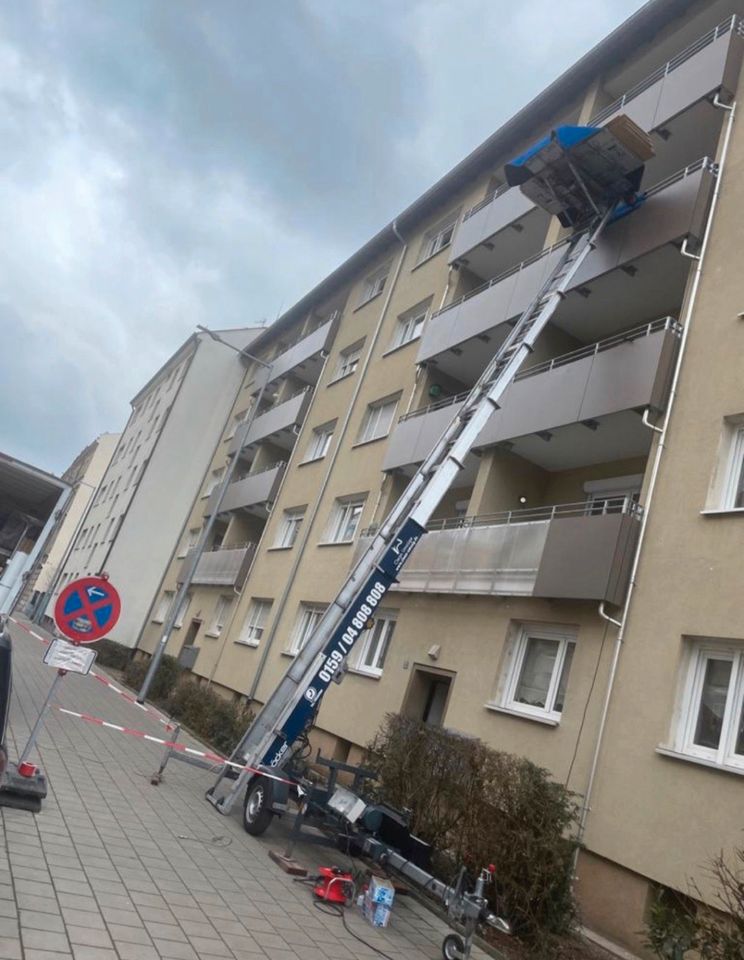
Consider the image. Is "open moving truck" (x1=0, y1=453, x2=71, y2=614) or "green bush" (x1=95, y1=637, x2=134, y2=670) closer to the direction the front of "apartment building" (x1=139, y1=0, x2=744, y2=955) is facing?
the open moving truck

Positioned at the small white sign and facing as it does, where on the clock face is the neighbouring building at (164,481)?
The neighbouring building is roughly at 6 o'clock from the small white sign.

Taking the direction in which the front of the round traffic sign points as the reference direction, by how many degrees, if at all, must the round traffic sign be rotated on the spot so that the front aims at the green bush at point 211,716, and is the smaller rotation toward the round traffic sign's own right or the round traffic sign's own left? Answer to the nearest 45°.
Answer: approximately 180°

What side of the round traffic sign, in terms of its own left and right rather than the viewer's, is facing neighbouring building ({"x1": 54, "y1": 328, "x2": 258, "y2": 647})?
back

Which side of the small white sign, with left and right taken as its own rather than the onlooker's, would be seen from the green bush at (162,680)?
back

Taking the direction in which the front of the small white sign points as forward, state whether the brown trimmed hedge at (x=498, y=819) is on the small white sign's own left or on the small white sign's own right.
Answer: on the small white sign's own left

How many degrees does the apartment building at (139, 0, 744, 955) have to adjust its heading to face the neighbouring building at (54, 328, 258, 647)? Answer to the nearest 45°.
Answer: approximately 90° to its right

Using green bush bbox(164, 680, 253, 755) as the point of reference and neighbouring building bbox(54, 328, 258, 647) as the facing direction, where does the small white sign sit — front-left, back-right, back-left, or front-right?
back-left

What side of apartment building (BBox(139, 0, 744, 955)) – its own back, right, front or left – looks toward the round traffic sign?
front

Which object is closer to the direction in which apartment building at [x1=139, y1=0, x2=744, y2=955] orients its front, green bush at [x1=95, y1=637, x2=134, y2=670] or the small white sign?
the small white sign

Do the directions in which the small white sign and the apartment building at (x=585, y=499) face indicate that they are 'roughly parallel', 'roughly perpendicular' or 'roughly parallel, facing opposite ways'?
roughly perpendicular

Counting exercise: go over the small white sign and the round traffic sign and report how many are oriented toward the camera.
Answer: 2

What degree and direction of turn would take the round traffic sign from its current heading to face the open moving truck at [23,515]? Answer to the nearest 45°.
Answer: approximately 180°

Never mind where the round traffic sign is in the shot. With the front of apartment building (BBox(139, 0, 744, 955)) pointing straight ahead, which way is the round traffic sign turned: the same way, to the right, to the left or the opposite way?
to the left

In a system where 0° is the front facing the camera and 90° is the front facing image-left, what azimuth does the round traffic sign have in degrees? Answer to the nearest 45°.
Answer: approximately 0°

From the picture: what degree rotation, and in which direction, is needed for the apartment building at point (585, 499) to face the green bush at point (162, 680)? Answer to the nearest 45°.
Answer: approximately 90° to its right

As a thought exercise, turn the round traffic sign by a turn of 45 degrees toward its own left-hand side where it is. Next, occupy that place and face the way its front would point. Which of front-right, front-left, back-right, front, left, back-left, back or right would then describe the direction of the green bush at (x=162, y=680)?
back-left
